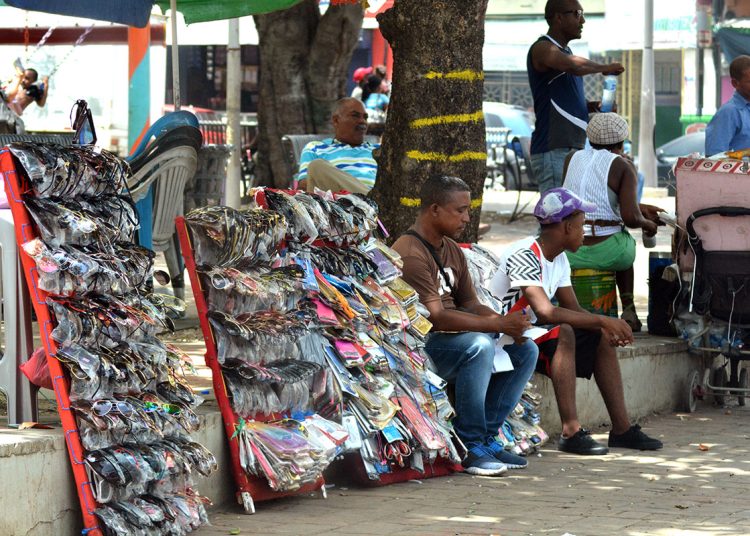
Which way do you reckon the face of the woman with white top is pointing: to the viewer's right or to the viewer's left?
to the viewer's right

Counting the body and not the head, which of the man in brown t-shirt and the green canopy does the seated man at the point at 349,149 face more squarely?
the man in brown t-shirt

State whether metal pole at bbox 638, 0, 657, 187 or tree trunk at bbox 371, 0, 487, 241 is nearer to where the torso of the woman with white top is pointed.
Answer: the metal pole

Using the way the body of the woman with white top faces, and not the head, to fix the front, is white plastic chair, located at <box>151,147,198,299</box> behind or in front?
behind

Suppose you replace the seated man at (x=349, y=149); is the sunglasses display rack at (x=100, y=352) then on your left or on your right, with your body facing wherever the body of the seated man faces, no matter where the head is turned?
on your right

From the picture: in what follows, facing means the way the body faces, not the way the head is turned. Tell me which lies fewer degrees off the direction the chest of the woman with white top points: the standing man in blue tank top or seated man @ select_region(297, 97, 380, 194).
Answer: the standing man in blue tank top

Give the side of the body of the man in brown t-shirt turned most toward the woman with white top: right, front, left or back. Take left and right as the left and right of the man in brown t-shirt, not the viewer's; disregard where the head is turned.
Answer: left

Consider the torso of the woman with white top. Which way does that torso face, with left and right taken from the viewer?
facing away from the viewer and to the right of the viewer

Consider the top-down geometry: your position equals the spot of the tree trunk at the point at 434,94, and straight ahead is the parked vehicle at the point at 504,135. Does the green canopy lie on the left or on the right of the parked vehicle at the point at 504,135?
left

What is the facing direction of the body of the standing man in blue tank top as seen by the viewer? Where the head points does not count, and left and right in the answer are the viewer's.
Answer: facing to the right of the viewer
